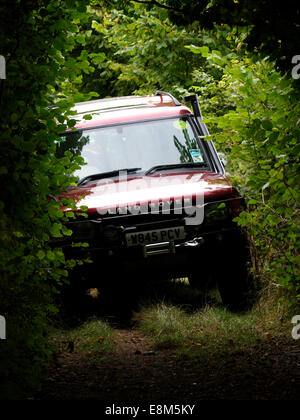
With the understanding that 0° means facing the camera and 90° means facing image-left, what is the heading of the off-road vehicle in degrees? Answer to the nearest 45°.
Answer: approximately 0°
